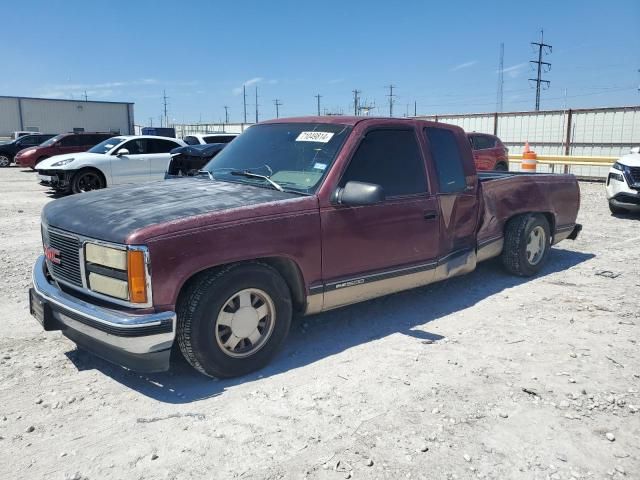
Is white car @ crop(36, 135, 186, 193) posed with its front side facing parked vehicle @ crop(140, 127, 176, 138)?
no

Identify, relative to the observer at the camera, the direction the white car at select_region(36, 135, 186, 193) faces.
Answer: facing the viewer and to the left of the viewer

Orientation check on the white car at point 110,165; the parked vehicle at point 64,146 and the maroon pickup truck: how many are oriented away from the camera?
0

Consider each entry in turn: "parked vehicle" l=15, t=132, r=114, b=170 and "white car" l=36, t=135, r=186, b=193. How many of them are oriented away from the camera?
0

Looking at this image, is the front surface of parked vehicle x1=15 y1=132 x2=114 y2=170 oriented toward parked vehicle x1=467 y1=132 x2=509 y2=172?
no

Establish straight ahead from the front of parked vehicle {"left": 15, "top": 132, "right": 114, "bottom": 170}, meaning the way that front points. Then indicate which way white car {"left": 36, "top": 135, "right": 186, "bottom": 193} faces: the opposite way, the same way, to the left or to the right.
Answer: the same way

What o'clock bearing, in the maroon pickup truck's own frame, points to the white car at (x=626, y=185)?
The white car is roughly at 6 o'clock from the maroon pickup truck.

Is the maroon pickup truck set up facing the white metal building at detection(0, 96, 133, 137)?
no

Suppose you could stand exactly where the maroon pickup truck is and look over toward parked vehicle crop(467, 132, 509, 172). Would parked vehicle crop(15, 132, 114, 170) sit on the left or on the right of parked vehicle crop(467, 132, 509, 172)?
left

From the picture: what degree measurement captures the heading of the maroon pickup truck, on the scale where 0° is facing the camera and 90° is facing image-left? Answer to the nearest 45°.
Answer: approximately 45°

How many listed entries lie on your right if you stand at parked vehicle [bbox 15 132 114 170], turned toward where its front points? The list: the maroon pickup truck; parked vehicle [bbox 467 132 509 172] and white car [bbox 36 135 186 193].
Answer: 0

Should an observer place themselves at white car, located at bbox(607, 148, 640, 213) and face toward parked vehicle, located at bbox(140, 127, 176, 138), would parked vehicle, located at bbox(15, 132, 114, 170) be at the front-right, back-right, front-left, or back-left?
front-left

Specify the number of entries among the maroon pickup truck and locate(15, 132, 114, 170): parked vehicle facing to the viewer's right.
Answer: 0

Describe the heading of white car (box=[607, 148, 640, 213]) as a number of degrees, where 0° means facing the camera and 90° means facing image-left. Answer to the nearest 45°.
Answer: approximately 45°

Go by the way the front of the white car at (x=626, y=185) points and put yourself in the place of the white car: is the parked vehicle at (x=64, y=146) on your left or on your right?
on your right

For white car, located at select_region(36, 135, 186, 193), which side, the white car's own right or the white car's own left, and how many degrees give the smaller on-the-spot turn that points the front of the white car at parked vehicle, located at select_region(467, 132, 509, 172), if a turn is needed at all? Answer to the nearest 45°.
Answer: approximately 135° to the white car's own left
